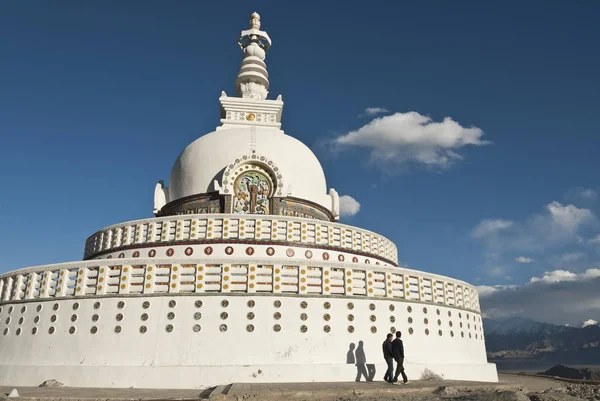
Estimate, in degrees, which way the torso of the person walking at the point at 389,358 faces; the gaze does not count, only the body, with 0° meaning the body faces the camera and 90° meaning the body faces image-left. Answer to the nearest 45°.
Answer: approximately 270°
